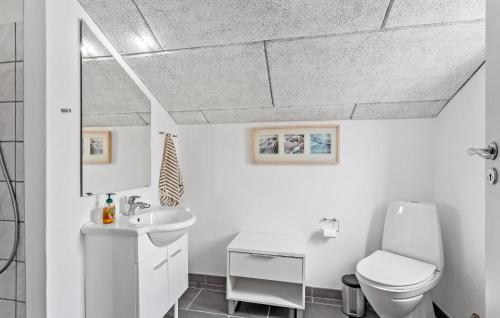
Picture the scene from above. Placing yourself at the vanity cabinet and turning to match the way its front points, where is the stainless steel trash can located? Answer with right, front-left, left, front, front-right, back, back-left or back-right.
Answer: front-left

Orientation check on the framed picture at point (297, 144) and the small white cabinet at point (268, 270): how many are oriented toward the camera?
2

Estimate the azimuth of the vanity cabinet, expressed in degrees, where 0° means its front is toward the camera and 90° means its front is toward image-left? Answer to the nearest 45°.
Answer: approximately 315°

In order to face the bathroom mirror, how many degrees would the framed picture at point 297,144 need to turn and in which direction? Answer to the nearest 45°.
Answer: approximately 45° to its right

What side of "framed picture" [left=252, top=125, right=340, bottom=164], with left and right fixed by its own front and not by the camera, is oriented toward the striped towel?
right

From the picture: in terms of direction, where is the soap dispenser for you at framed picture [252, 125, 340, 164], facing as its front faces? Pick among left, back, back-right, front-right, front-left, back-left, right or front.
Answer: front-right

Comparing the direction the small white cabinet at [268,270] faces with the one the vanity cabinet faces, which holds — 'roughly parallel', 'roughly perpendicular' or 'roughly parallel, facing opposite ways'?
roughly perpendicular

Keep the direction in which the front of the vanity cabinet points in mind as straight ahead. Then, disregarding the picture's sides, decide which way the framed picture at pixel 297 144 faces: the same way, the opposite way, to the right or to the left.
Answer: to the right

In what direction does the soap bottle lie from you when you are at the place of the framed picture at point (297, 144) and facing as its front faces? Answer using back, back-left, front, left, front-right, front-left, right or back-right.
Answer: front-right

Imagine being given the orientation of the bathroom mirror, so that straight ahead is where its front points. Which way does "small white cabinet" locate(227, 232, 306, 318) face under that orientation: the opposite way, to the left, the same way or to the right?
to the right

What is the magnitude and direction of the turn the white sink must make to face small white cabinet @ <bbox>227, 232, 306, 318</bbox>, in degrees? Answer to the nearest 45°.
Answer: approximately 45° to its left
